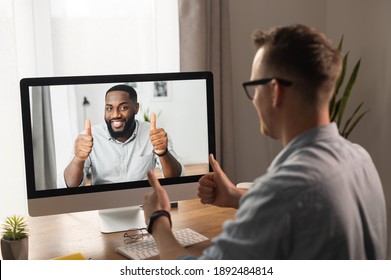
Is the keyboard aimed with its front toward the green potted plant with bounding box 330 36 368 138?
no

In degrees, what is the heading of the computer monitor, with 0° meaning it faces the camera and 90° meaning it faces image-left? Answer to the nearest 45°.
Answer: approximately 0°

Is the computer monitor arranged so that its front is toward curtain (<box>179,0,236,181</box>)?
no

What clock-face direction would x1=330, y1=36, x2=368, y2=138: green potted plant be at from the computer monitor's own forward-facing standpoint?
The green potted plant is roughly at 8 o'clock from the computer monitor.

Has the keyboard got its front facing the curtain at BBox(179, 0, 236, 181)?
no

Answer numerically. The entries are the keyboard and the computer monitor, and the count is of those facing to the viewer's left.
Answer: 0
